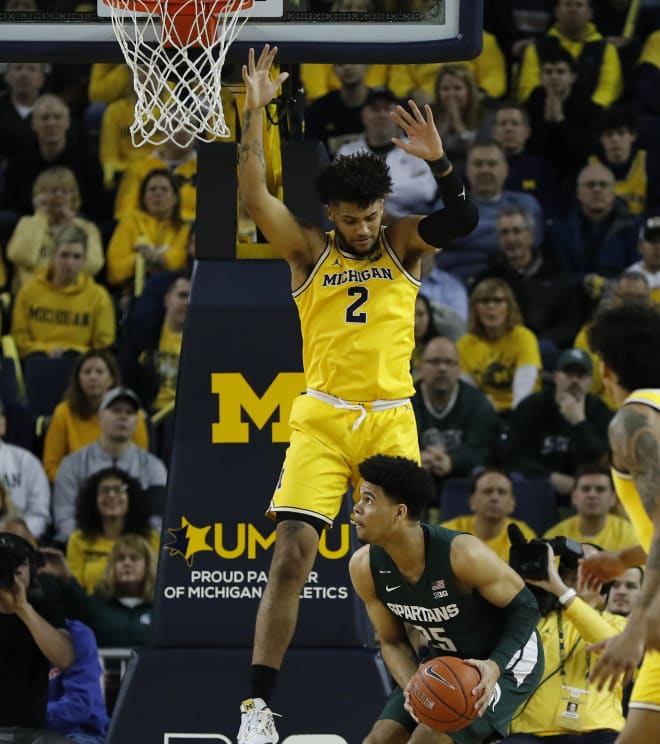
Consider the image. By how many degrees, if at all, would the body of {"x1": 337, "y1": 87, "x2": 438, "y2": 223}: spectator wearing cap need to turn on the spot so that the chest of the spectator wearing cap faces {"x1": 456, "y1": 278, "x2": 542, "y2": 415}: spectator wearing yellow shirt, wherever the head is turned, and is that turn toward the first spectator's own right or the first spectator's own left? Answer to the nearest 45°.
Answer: approximately 45° to the first spectator's own left

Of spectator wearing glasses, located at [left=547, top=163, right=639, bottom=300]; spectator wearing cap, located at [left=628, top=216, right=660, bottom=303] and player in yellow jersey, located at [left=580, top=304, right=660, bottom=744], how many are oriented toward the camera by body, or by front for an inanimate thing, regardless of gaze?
2

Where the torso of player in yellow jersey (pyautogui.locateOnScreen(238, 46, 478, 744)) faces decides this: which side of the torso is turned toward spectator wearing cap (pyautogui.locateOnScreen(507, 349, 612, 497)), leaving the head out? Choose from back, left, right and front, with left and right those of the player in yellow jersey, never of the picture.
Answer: back

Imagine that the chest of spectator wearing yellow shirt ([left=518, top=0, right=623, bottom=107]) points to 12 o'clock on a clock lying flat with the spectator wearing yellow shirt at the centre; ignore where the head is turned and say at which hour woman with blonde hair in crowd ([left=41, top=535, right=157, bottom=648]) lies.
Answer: The woman with blonde hair in crowd is roughly at 1 o'clock from the spectator wearing yellow shirt.

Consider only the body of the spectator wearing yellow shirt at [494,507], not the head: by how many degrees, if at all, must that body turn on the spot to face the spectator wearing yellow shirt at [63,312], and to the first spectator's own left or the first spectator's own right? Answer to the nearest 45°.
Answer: approximately 135° to the first spectator's own right

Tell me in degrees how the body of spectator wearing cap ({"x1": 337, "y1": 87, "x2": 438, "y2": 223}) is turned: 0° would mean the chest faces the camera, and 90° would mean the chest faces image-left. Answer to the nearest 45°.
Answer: approximately 0°

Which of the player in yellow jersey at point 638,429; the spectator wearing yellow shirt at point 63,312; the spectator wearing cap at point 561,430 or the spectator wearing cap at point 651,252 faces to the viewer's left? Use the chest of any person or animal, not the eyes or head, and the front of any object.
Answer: the player in yellow jersey

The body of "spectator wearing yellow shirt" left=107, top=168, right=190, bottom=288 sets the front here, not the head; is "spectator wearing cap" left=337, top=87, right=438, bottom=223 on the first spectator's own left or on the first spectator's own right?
on the first spectator's own left

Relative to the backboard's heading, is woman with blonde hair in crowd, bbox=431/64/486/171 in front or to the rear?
to the rear
